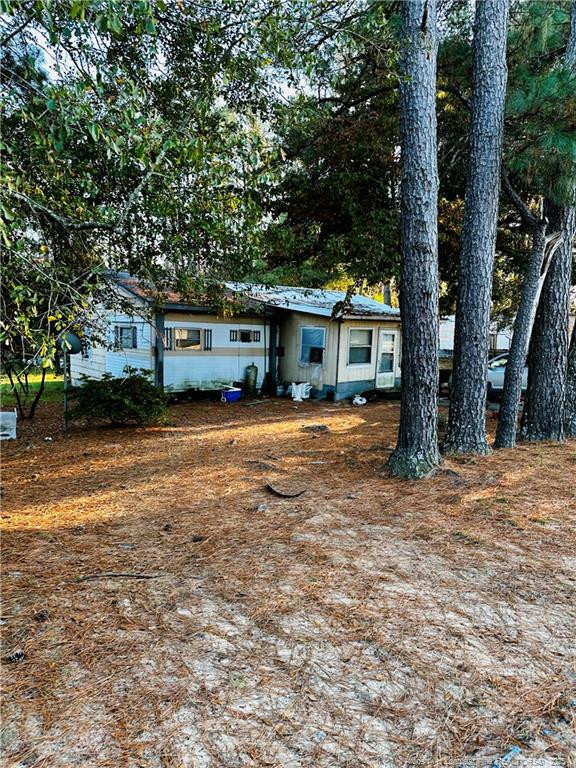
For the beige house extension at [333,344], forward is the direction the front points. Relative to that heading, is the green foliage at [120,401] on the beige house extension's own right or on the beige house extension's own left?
on the beige house extension's own right

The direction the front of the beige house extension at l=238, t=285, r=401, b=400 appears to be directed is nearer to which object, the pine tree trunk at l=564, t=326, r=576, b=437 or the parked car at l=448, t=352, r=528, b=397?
the pine tree trunk

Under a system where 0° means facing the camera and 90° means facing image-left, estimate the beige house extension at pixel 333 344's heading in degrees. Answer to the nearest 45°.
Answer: approximately 315°

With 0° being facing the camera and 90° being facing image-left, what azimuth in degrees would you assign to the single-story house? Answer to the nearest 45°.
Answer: approximately 315°

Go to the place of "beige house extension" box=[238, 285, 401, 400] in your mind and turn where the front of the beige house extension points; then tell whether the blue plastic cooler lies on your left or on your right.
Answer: on your right
